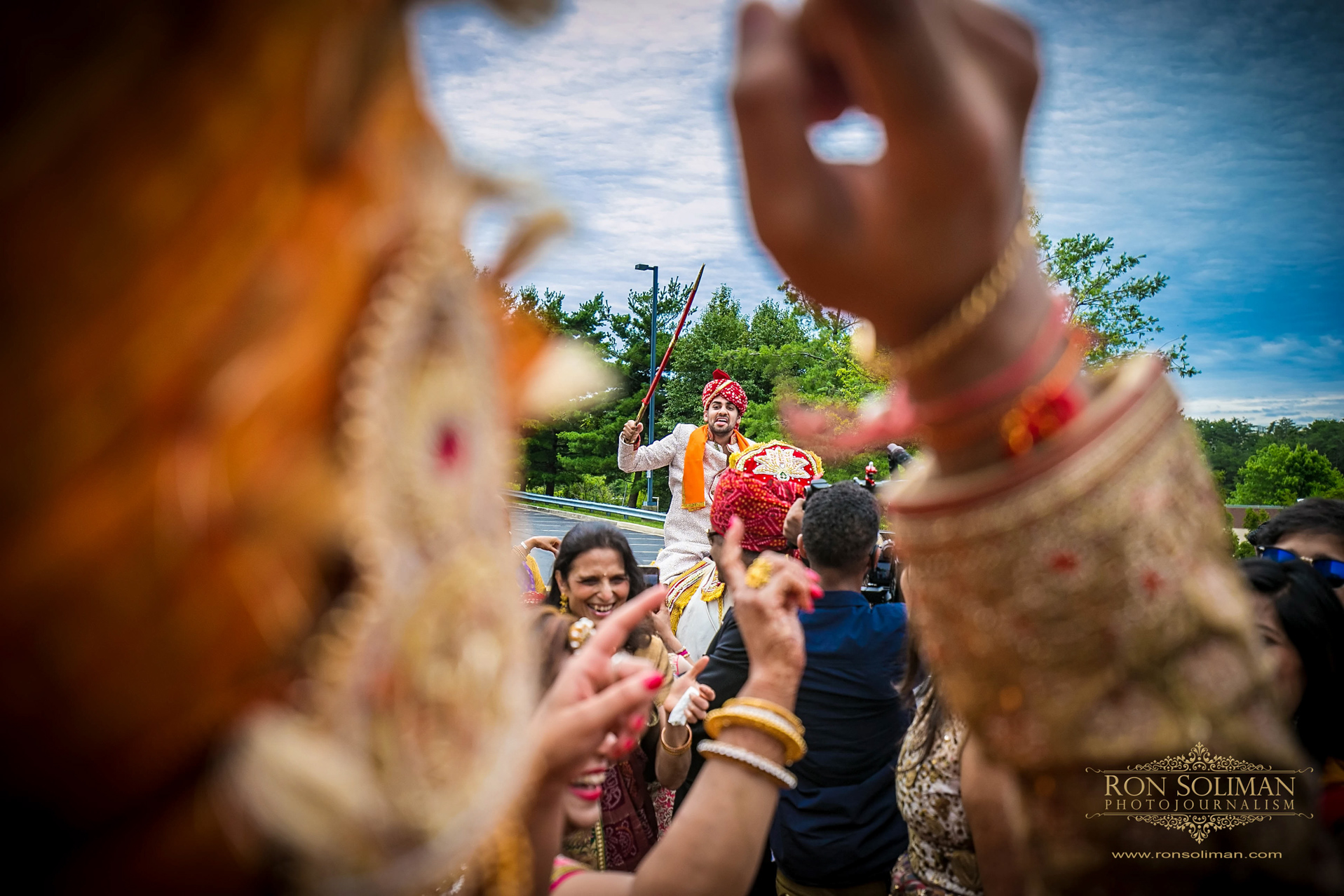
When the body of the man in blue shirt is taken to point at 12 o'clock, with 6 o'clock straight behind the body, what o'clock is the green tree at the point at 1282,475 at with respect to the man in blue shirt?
The green tree is roughly at 1 o'clock from the man in blue shirt.

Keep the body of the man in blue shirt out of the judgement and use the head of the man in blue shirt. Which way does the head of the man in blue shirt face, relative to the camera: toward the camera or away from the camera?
away from the camera

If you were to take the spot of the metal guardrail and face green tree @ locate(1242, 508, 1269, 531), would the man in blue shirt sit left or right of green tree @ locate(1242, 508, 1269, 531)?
right

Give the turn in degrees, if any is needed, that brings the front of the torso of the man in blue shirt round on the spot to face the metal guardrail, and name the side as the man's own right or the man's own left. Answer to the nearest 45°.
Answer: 0° — they already face it

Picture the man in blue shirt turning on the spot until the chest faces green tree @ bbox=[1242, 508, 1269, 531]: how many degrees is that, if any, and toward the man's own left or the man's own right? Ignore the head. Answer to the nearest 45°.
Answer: approximately 45° to the man's own right

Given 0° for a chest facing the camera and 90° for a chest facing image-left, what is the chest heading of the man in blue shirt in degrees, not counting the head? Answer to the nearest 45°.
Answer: approximately 180°

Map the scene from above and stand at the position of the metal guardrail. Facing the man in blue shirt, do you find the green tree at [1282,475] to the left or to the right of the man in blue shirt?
left
